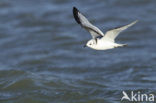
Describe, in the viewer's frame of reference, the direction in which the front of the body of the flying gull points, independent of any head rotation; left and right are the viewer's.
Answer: facing to the left of the viewer
